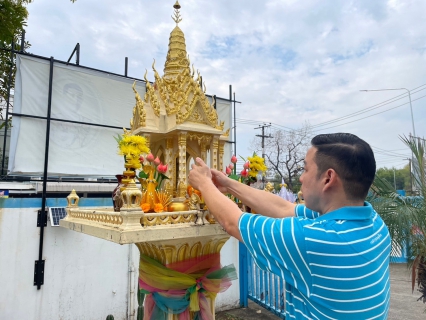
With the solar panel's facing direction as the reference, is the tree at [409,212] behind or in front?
in front

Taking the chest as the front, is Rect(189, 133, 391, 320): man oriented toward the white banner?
yes

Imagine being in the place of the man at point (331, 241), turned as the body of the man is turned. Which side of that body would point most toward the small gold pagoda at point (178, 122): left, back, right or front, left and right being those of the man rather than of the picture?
front

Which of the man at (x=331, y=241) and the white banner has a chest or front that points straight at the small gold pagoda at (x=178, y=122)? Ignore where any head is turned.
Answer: the man

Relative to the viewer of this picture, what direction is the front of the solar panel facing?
facing the viewer and to the right of the viewer

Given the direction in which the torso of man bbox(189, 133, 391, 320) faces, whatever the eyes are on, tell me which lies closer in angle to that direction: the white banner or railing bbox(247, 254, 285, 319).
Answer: the white banner

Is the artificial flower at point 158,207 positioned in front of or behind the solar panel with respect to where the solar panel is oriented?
in front

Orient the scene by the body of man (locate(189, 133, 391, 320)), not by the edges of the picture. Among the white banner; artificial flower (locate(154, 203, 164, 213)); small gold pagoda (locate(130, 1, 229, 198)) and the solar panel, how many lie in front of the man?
4

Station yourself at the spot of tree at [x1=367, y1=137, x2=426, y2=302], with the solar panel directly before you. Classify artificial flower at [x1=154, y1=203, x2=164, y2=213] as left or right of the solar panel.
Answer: left

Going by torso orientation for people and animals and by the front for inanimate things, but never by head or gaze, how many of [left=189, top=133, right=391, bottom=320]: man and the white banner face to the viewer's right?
0
